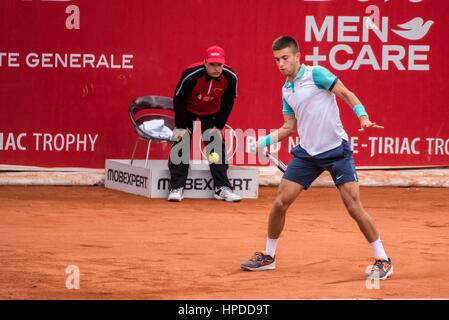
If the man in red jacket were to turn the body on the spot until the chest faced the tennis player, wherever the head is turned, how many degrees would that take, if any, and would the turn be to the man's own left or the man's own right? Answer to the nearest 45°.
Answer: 0° — they already face them

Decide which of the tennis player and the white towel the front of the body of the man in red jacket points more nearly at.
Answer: the tennis player

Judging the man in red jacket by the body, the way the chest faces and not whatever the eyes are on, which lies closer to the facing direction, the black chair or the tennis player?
the tennis player

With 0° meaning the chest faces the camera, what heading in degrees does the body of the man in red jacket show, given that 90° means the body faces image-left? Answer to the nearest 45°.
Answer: approximately 0°

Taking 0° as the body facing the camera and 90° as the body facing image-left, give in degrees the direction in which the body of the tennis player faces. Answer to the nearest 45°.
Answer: approximately 45°

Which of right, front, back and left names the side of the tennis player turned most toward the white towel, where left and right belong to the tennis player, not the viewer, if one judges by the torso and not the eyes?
right
